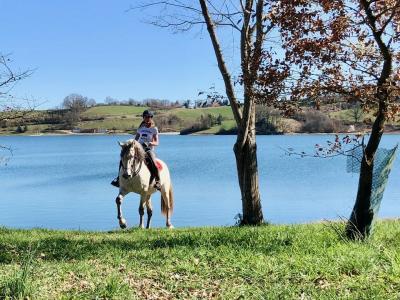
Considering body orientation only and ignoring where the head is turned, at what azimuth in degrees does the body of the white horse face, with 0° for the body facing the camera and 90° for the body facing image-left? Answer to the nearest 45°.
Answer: approximately 45°

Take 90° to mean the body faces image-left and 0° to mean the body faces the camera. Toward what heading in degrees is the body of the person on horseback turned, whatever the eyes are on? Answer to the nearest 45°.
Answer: approximately 45°
